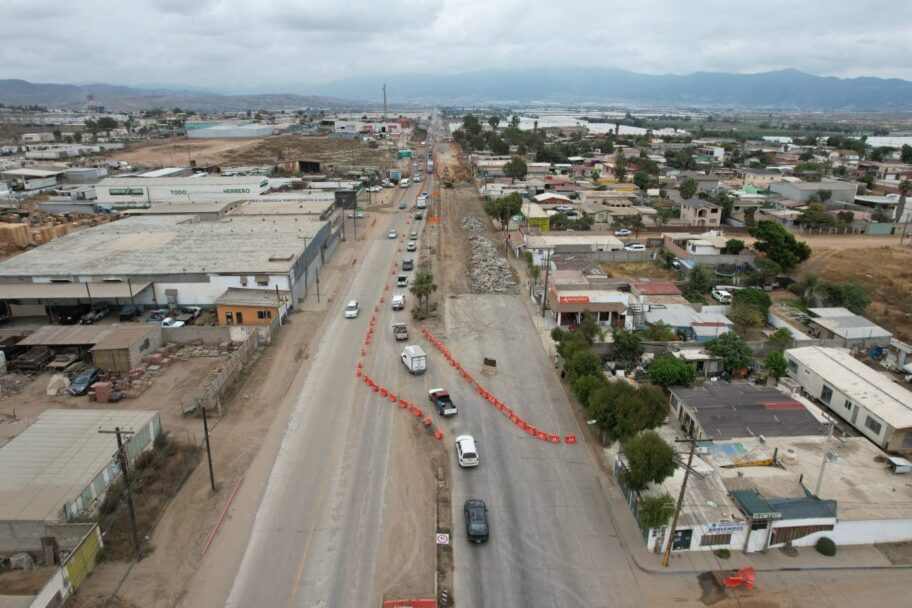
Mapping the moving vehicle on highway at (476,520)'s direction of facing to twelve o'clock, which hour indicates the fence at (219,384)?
The fence is roughly at 10 o'clock from the moving vehicle on highway.

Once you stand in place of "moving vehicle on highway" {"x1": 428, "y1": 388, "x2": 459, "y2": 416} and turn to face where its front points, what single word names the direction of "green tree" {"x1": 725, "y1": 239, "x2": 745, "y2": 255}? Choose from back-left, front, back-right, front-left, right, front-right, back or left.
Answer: right

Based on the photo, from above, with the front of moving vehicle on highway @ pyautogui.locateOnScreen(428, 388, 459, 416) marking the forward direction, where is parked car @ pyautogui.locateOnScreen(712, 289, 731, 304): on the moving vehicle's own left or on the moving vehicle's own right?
on the moving vehicle's own right

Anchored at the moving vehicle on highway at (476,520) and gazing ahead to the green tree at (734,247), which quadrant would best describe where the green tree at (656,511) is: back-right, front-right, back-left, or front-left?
front-right

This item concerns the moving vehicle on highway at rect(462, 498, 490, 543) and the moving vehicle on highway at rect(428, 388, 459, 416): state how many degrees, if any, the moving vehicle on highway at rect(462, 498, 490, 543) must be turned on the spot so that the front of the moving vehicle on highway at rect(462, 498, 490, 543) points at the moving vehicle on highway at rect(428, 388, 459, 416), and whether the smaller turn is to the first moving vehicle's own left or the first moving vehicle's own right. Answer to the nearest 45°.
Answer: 0° — it already faces it

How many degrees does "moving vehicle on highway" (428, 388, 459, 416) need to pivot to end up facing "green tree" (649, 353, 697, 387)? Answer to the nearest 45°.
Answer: approximately 135° to its right

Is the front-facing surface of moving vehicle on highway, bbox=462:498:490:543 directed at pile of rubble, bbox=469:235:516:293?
yes

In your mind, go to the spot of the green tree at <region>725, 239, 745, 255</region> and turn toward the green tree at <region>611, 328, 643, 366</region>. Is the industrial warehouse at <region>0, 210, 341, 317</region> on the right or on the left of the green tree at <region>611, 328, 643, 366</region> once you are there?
right

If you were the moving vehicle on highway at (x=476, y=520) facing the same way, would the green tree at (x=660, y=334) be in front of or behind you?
in front

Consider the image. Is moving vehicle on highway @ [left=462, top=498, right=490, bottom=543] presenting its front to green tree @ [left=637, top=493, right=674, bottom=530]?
no

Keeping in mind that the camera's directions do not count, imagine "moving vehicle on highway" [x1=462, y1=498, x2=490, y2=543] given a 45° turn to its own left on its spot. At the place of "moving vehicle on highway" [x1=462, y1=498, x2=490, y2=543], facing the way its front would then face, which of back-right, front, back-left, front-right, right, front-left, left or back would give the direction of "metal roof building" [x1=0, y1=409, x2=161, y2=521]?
front-left

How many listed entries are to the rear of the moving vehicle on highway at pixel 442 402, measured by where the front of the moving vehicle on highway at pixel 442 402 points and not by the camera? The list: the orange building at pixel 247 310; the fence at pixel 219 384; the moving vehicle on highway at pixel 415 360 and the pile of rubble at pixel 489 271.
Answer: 0

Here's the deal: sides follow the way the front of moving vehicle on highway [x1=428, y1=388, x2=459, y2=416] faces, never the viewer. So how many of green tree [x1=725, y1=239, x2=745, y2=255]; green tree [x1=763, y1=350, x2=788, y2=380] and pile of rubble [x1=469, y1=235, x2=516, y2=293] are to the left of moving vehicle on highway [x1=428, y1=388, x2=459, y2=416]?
0

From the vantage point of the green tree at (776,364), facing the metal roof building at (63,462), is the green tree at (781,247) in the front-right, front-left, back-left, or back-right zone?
back-right

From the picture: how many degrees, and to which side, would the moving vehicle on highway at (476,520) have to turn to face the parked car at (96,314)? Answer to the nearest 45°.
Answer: approximately 45° to its left

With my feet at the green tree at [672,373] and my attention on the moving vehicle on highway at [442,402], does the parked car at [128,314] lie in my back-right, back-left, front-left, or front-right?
front-right

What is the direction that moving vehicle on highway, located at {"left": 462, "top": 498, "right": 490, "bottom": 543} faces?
away from the camera

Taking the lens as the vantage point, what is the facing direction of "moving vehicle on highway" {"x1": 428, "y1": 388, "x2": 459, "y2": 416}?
facing away from the viewer and to the left of the viewer

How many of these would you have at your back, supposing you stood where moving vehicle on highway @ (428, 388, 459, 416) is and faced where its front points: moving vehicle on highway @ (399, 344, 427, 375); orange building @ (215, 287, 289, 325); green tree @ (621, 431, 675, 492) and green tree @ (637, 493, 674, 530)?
2

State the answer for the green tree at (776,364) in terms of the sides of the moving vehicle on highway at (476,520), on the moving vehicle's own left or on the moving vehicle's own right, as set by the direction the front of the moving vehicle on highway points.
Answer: on the moving vehicle's own right

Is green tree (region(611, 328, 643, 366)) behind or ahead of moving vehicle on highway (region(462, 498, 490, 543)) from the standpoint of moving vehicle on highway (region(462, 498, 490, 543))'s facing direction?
ahead

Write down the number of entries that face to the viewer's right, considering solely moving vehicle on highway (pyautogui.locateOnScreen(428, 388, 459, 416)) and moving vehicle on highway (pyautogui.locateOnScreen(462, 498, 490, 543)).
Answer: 0

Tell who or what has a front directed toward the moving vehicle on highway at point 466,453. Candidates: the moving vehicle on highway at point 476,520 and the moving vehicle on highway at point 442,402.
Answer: the moving vehicle on highway at point 476,520

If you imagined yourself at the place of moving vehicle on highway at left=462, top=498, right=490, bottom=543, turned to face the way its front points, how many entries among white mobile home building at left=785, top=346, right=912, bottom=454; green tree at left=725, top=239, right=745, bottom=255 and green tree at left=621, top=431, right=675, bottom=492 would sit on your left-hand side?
0
